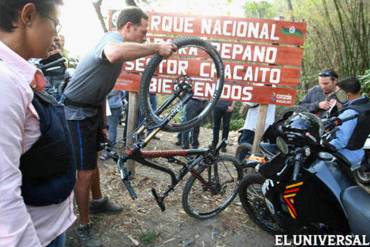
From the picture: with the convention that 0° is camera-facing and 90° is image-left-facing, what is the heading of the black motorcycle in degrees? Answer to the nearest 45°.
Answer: approximately 135°

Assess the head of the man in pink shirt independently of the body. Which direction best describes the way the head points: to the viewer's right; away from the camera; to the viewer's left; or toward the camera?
to the viewer's right

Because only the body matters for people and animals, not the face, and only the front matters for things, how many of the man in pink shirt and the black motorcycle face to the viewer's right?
1

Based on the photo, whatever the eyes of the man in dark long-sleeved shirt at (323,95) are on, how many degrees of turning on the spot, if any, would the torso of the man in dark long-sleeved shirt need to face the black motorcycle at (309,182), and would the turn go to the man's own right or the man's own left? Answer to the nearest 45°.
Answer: approximately 45° to the man's own right

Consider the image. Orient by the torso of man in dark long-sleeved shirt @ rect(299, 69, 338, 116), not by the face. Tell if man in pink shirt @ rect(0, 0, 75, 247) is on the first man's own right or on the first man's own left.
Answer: on the first man's own right

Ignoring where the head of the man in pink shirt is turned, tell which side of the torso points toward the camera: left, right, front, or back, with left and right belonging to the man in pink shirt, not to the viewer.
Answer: right

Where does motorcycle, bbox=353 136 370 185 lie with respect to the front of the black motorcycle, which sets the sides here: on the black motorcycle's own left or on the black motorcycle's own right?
on the black motorcycle's own right
